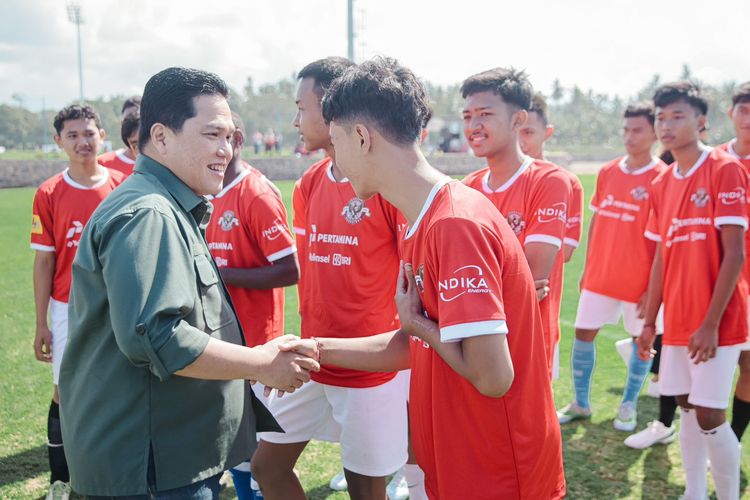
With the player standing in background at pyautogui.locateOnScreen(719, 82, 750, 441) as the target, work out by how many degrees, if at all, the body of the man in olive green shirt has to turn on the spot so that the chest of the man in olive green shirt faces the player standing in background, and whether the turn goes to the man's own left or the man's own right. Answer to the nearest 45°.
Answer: approximately 45° to the man's own left

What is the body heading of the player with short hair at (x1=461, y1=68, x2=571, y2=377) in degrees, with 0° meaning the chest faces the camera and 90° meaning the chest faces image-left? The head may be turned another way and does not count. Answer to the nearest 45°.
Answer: approximately 45°

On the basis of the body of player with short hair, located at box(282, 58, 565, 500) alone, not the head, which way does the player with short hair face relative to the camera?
to the viewer's left

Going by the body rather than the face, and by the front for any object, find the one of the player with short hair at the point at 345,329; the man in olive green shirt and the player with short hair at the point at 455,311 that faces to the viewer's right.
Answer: the man in olive green shirt

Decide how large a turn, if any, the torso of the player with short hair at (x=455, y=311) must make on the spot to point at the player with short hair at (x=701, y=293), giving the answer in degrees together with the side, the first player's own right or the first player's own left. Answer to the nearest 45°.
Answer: approximately 135° to the first player's own right

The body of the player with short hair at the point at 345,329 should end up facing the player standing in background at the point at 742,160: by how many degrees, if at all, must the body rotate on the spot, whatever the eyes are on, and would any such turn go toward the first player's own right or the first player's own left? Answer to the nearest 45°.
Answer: approximately 180°

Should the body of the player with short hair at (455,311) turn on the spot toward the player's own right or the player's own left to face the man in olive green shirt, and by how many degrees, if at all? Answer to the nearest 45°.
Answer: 0° — they already face them

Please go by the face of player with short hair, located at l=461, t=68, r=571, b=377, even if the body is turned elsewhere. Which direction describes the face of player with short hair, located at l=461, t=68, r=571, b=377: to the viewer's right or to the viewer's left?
to the viewer's left
